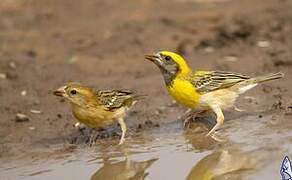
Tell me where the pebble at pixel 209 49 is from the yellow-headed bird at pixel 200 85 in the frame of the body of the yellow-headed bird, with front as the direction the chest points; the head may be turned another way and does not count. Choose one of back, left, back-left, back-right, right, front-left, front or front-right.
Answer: right

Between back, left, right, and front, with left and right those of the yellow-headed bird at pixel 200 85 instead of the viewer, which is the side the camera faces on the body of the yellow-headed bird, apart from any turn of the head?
left

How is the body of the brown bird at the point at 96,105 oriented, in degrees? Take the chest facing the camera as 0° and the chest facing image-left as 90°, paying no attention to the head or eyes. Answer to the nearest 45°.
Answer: approximately 90°

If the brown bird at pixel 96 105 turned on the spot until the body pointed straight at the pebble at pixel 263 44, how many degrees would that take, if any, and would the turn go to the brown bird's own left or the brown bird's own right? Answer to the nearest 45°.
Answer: approximately 135° to the brown bird's own right

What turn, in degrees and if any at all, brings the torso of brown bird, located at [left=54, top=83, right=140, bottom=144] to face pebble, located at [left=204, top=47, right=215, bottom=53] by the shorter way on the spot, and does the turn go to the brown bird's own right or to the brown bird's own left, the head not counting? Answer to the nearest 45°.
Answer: approximately 135° to the brown bird's own right

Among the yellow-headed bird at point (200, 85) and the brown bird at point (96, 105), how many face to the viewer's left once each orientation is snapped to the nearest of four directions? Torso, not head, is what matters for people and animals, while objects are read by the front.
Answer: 2

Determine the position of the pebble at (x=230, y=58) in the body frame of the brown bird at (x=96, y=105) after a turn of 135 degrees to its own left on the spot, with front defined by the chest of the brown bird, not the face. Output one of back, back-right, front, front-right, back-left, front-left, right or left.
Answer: left

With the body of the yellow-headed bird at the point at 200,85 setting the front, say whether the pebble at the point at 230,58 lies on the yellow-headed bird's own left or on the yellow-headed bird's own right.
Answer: on the yellow-headed bird's own right
